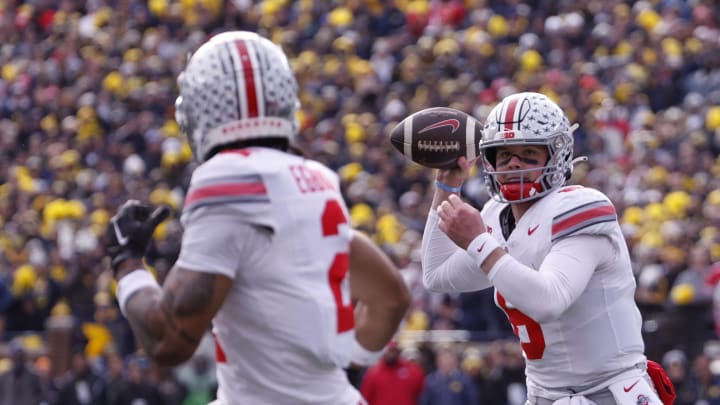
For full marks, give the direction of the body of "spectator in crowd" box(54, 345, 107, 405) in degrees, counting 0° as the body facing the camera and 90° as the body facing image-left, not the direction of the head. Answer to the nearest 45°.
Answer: approximately 0°

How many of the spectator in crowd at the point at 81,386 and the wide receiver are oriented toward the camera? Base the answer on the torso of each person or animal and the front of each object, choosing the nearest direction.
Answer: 1

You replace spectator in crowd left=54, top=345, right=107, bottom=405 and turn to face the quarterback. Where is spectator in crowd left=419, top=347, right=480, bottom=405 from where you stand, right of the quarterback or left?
left

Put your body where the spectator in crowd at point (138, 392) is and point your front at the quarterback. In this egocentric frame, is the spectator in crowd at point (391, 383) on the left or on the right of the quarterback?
left

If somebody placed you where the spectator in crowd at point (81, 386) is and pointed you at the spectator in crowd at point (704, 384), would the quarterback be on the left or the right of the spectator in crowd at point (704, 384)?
right

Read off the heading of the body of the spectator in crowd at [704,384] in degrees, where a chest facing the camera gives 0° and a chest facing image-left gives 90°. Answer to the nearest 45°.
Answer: approximately 0°

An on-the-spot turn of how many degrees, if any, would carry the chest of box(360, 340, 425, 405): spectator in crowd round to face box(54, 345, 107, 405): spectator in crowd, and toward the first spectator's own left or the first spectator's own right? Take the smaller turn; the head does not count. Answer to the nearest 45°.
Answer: approximately 90° to the first spectator's own right

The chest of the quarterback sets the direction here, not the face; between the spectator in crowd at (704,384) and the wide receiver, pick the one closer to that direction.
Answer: the wide receiver

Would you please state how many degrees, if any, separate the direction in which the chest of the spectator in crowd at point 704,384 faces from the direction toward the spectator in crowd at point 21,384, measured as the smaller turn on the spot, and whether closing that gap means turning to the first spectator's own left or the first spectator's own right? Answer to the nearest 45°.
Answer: approximately 90° to the first spectator's own right
